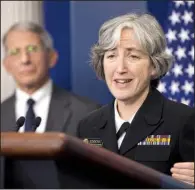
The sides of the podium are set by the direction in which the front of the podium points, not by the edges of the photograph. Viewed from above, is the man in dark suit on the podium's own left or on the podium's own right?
on the podium's own right

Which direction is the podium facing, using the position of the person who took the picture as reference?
facing the viewer and to the left of the viewer
